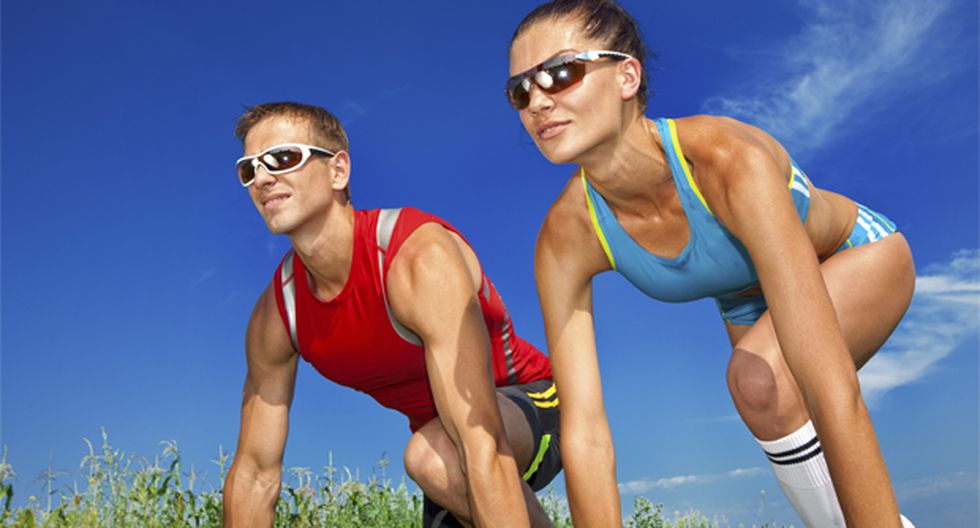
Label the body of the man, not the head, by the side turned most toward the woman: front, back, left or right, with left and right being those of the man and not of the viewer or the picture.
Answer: left

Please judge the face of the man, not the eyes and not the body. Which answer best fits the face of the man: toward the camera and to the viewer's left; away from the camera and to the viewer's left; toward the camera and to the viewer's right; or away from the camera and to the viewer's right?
toward the camera and to the viewer's left

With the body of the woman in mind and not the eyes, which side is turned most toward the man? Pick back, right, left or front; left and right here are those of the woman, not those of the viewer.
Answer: right

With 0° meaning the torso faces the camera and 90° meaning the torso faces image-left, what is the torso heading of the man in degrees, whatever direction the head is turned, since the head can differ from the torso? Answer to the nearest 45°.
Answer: approximately 45°

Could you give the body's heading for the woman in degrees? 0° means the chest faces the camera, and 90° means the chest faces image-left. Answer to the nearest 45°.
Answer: approximately 45°

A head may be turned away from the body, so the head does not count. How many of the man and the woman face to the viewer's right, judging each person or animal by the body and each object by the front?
0
